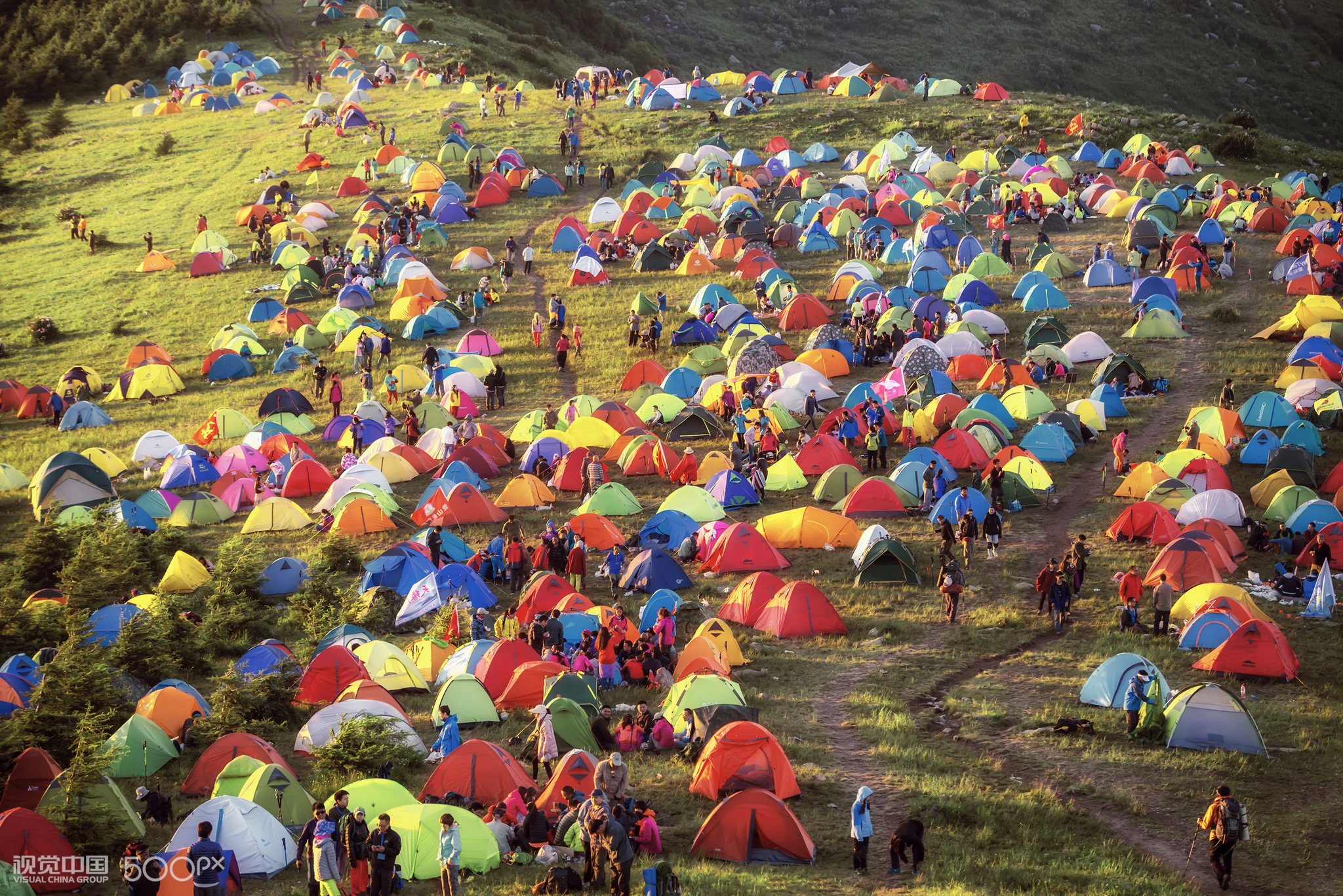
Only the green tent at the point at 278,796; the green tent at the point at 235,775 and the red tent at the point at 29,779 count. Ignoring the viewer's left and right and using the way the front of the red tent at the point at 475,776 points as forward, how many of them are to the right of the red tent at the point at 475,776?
3

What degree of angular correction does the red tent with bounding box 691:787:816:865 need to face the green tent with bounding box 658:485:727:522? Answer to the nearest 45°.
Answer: approximately 180°

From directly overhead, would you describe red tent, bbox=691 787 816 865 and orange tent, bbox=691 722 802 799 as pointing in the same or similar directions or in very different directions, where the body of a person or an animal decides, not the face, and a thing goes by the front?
same or similar directions

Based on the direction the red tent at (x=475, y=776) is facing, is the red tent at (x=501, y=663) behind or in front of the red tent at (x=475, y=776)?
behind

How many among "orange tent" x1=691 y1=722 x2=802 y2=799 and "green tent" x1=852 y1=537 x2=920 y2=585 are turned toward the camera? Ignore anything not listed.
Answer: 2

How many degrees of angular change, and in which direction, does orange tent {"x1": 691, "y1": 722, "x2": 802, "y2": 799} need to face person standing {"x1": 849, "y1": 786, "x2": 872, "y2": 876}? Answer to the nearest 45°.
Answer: approximately 45° to its left

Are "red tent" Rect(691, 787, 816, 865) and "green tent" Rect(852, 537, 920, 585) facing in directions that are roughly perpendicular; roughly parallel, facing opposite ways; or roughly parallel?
roughly parallel

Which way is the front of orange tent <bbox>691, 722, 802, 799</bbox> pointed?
toward the camera

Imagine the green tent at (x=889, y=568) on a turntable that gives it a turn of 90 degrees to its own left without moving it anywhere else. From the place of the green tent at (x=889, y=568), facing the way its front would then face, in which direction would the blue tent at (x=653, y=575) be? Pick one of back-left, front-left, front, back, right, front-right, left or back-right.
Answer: back

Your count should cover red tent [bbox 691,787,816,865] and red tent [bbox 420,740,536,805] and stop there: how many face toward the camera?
2

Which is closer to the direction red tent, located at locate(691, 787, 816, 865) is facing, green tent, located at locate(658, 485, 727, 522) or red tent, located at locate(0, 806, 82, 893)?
the red tent

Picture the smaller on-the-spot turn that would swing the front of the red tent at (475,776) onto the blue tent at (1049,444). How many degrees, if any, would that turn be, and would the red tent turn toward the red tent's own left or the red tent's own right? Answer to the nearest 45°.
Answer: approximately 135° to the red tent's own left

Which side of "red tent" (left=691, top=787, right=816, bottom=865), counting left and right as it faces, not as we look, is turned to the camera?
front

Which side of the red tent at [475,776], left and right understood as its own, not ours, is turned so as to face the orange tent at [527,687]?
back
